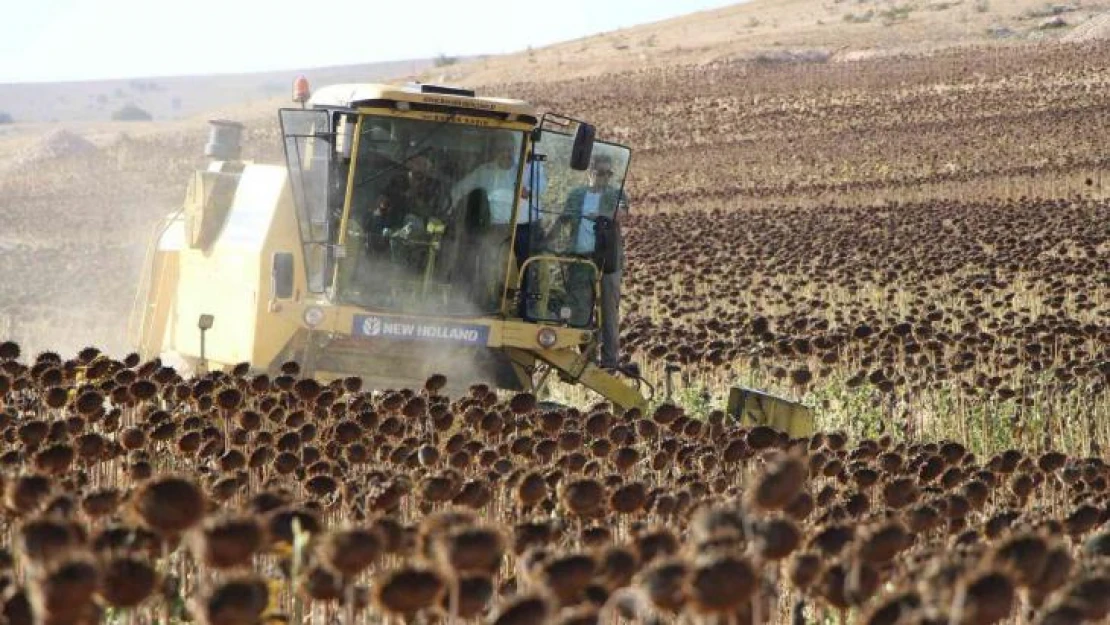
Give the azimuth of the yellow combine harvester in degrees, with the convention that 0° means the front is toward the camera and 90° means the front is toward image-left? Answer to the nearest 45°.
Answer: approximately 315°

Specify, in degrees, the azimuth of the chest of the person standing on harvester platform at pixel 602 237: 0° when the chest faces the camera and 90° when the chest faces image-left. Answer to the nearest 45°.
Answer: approximately 0°
